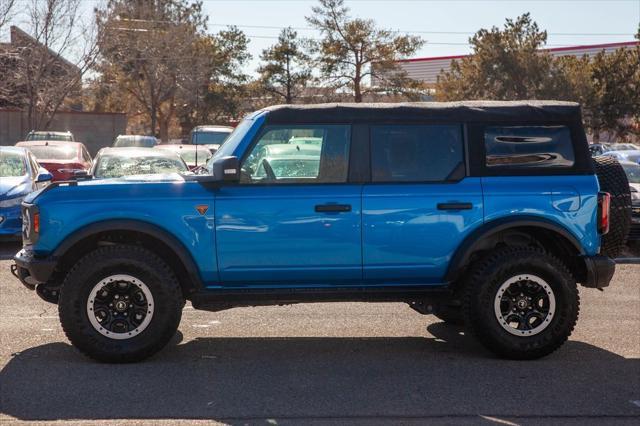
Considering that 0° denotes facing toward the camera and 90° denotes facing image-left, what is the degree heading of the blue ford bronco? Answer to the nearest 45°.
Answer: approximately 90°
